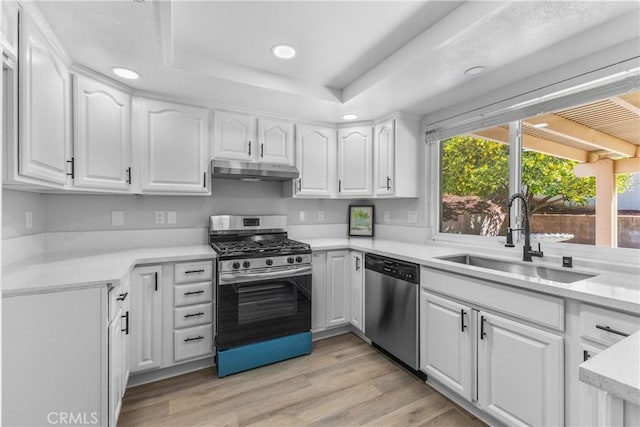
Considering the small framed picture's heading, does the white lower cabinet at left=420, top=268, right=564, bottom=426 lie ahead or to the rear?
ahead

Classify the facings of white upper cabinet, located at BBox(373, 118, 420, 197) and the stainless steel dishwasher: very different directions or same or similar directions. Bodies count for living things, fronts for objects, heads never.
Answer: same or similar directions

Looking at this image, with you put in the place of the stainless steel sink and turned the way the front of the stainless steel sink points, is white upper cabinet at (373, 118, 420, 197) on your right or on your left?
on your right

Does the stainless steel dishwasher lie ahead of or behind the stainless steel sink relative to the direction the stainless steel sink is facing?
ahead

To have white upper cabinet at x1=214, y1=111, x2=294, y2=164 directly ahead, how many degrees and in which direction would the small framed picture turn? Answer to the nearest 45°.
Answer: approximately 45° to its right

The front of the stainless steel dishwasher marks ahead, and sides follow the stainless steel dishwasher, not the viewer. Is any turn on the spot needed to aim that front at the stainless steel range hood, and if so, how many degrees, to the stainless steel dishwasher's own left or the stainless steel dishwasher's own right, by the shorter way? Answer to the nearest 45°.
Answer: approximately 45° to the stainless steel dishwasher's own right

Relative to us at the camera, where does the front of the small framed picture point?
facing the viewer

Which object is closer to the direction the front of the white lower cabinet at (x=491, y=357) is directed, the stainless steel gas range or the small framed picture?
the stainless steel gas range

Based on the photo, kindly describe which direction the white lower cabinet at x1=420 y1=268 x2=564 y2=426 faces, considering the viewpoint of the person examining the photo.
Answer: facing the viewer and to the left of the viewer

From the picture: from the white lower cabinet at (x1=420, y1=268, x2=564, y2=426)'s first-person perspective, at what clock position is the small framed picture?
The small framed picture is roughly at 3 o'clock from the white lower cabinet.
